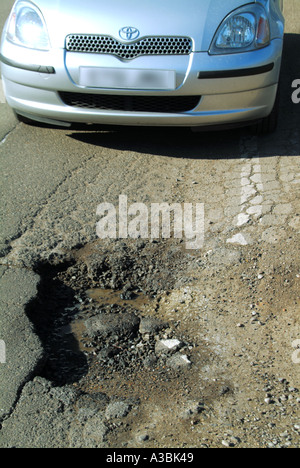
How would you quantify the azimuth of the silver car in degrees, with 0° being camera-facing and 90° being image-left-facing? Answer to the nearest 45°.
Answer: approximately 0°
